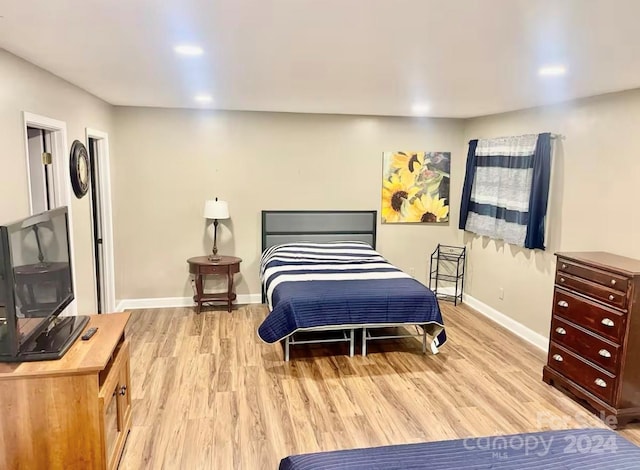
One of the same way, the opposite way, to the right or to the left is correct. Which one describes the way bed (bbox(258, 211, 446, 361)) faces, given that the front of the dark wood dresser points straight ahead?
to the left

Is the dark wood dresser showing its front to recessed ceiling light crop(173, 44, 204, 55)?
yes

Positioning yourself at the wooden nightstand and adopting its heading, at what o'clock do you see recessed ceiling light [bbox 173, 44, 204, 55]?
The recessed ceiling light is roughly at 12 o'clock from the wooden nightstand.

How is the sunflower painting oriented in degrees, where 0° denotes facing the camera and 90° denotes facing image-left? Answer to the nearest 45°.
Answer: approximately 0°

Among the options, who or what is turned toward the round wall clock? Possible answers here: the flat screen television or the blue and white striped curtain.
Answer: the blue and white striped curtain

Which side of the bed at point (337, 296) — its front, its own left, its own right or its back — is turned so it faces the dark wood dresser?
left

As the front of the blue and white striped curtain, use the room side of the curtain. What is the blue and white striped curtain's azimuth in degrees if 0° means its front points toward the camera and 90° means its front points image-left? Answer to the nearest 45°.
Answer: approximately 45°

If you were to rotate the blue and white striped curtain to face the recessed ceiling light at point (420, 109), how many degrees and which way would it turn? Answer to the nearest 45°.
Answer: approximately 45° to its right

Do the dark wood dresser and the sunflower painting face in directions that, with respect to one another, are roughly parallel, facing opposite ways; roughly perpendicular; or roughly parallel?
roughly perpendicular

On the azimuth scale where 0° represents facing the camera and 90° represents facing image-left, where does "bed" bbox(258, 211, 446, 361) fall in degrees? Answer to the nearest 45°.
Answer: approximately 0°

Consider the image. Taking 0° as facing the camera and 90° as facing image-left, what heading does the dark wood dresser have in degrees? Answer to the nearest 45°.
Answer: approximately 45°

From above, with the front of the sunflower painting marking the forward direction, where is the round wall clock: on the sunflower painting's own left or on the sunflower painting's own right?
on the sunflower painting's own right

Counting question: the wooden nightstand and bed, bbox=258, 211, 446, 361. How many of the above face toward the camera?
2

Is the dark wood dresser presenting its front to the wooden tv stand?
yes
